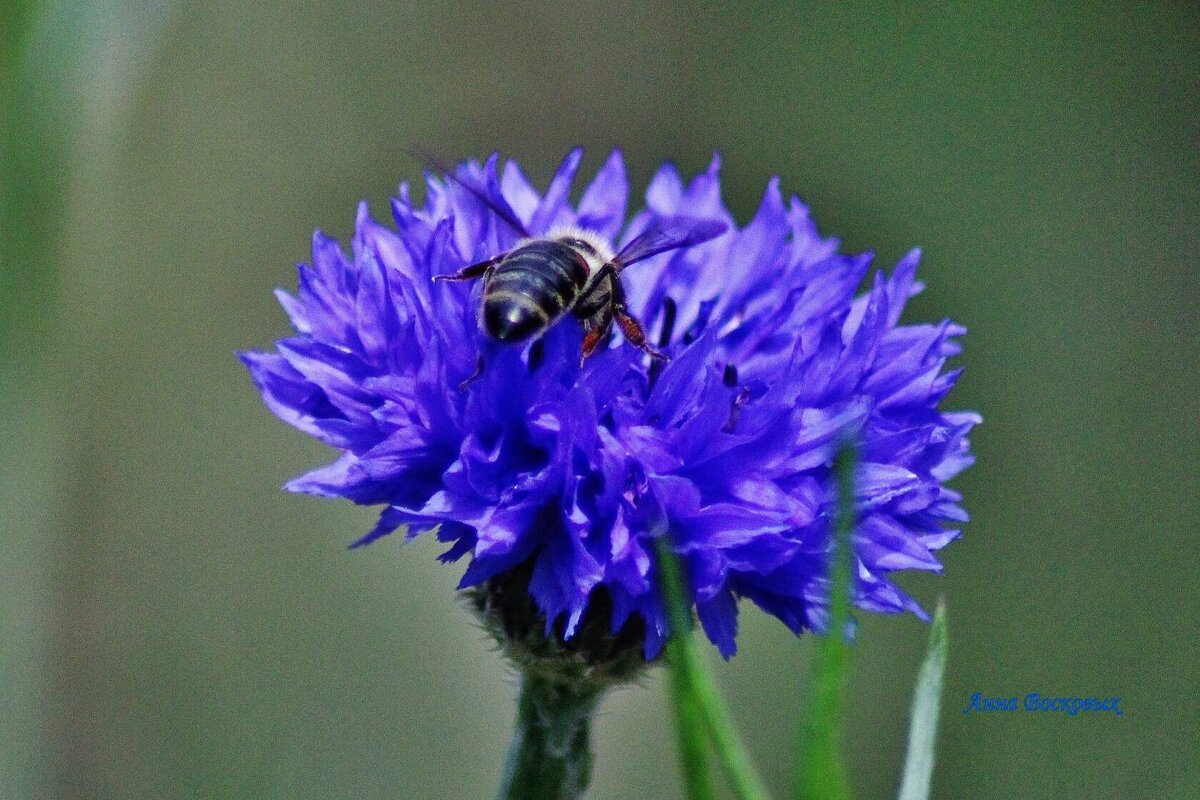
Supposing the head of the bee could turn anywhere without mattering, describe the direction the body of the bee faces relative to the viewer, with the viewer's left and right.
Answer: facing away from the viewer and to the right of the viewer
